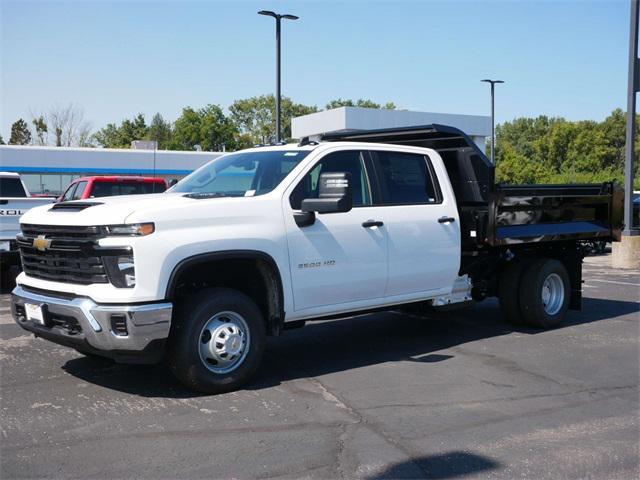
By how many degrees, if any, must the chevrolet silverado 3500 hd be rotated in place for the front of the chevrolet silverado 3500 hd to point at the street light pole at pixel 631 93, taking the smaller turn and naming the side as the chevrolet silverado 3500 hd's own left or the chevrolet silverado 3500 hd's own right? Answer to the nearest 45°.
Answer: approximately 180°

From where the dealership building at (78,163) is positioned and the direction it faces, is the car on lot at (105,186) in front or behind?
in front

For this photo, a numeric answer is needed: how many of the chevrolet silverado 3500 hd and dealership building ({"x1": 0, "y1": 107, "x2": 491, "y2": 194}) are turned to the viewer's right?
0

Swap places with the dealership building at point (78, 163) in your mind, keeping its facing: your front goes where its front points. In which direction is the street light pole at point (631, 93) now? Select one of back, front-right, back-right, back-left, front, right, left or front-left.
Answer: front-left

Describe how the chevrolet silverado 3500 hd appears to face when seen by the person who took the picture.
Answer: facing the viewer and to the left of the viewer

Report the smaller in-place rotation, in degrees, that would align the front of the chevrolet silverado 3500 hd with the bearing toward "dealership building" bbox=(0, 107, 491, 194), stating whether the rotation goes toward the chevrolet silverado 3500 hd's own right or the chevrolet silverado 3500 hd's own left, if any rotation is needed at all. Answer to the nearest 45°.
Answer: approximately 135° to the chevrolet silverado 3500 hd's own right

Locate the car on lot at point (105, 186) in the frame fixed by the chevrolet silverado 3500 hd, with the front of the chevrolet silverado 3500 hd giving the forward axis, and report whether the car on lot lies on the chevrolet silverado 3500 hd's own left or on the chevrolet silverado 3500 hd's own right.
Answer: on the chevrolet silverado 3500 hd's own right

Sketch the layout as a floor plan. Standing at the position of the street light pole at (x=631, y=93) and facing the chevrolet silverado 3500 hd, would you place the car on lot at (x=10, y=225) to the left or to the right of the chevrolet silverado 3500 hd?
right

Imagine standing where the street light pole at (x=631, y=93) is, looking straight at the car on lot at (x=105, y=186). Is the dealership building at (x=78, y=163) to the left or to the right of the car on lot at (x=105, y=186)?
right

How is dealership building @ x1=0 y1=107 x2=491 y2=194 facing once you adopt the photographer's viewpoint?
facing the viewer

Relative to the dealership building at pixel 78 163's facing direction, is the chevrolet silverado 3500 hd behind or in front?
in front

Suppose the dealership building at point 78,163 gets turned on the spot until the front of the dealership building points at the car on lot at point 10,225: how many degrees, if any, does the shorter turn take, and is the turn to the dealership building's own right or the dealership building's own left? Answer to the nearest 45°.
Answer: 0° — it already faces it
